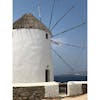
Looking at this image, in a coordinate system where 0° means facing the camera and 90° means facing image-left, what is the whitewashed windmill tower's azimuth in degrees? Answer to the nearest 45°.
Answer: approximately 315°

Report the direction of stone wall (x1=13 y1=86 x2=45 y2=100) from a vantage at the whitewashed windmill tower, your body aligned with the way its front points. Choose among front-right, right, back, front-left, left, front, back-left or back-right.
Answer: front-right

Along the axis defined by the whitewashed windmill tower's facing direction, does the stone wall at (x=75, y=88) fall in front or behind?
in front
